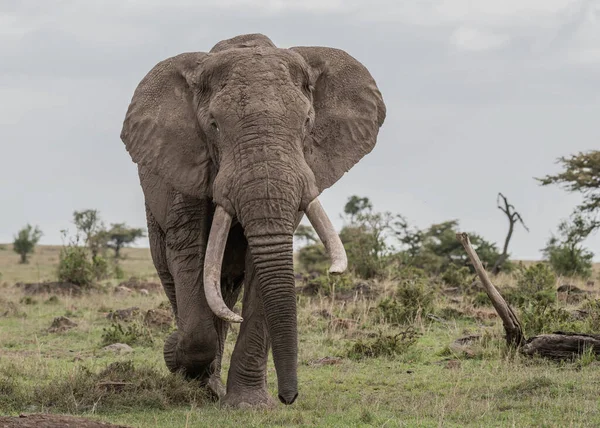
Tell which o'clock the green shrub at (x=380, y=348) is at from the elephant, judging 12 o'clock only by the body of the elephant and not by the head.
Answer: The green shrub is roughly at 7 o'clock from the elephant.

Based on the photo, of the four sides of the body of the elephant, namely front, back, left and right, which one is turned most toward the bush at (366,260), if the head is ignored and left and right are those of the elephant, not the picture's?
back

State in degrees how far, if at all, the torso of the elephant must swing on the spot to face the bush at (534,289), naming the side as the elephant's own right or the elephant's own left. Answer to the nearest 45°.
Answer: approximately 135° to the elephant's own left

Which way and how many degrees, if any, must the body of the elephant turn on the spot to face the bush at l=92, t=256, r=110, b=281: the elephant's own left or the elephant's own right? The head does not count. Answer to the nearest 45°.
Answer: approximately 180°

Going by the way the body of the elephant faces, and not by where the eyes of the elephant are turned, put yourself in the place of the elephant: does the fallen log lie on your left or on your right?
on your left

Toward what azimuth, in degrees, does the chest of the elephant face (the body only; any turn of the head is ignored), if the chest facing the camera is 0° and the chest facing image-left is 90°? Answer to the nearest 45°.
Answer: approximately 0°

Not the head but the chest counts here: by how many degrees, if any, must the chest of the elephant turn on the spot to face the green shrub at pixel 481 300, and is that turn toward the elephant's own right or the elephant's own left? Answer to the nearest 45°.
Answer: approximately 135° to the elephant's own left

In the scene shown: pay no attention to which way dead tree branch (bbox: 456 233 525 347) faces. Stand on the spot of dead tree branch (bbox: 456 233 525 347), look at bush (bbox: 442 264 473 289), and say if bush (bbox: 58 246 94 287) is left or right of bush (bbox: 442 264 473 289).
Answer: left

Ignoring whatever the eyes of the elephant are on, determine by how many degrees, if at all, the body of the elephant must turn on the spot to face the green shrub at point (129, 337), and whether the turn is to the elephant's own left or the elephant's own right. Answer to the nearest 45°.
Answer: approximately 180°

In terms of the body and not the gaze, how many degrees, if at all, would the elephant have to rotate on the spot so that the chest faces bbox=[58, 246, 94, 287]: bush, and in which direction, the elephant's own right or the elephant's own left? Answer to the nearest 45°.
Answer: approximately 180°

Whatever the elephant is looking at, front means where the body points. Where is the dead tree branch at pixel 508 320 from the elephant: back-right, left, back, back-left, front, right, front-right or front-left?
back-left
